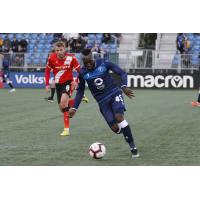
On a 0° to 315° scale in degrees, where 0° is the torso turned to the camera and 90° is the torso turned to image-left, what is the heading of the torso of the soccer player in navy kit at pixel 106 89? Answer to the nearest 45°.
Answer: approximately 0°
